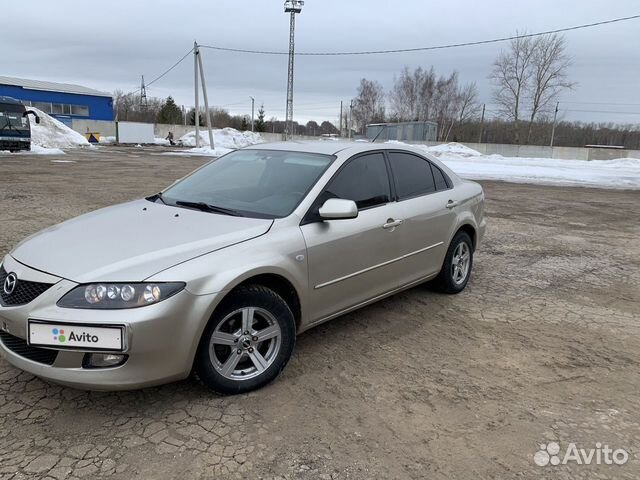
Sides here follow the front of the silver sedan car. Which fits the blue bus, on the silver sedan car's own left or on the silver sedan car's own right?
on the silver sedan car's own right

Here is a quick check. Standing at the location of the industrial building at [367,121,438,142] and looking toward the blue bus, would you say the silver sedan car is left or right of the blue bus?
left

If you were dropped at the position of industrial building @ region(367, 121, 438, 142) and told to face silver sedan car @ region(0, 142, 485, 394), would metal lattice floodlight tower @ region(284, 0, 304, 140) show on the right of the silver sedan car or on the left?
right

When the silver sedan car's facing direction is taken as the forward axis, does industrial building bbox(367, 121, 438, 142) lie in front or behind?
behind

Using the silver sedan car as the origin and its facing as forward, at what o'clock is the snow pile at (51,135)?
The snow pile is roughly at 4 o'clock from the silver sedan car.

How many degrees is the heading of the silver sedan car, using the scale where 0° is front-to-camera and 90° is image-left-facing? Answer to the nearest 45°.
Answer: approximately 45°

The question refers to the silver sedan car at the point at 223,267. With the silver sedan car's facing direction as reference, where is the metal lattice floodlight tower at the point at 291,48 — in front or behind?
behind
